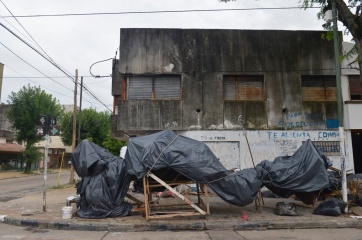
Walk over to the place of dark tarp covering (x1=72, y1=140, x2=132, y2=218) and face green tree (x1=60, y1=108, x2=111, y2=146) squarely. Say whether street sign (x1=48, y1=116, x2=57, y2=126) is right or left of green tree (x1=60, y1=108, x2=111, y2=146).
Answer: left

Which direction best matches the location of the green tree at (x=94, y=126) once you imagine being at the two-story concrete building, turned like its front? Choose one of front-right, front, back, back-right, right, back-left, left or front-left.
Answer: back-right

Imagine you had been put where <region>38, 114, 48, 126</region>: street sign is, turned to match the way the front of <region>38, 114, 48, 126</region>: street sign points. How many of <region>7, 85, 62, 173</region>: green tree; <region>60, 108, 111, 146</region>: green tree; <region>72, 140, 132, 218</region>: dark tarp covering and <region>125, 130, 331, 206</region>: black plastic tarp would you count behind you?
2

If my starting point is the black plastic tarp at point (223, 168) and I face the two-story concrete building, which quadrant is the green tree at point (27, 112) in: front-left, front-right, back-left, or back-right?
front-left

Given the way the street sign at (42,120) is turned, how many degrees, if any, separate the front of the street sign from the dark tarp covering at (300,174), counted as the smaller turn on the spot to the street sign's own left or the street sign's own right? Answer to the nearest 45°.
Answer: approximately 45° to the street sign's own left

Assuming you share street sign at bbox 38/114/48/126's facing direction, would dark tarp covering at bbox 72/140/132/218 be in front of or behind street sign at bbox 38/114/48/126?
in front

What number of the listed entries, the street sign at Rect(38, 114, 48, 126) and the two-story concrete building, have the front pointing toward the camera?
2

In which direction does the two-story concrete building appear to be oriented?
toward the camera

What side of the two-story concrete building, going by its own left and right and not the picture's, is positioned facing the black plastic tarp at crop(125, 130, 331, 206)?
front

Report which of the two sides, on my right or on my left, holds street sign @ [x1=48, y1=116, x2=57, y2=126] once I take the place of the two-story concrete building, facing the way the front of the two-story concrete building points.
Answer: on my right

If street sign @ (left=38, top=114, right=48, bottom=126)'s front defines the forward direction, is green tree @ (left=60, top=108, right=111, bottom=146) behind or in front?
behind

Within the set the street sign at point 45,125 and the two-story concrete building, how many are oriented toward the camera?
2

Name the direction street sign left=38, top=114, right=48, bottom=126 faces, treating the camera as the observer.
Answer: facing the viewer

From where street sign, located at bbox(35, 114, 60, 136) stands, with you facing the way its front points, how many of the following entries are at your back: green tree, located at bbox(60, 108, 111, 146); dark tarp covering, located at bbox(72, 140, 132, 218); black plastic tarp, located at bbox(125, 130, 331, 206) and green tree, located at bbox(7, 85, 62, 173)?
2
